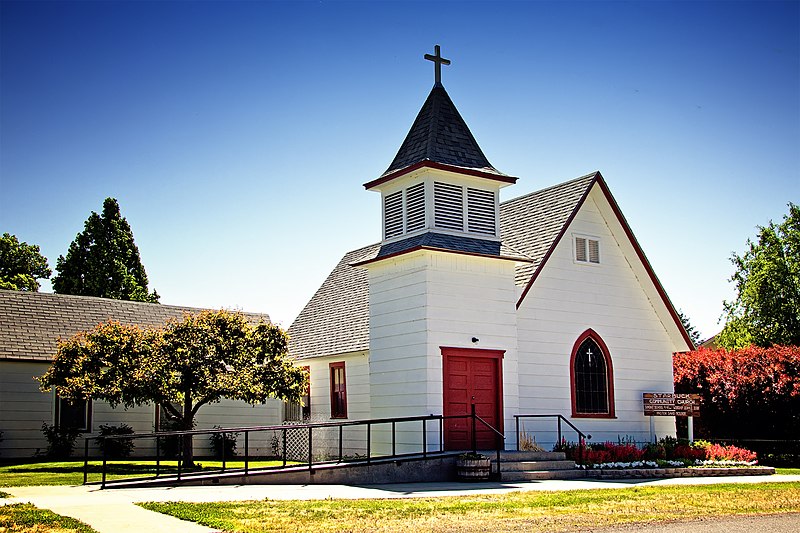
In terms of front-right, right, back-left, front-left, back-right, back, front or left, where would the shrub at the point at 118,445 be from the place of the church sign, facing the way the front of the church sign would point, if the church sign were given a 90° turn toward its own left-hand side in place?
back

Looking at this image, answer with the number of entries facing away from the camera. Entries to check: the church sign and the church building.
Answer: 0

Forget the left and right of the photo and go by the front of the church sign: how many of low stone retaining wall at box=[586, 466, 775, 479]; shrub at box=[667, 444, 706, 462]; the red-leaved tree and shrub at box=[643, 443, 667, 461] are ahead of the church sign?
3

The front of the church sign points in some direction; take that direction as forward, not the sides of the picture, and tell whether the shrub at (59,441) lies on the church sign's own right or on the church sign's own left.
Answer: on the church sign's own right

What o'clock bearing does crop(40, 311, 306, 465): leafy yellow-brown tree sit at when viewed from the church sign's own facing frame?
The leafy yellow-brown tree is roughly at 2 o'clock from the church sign.

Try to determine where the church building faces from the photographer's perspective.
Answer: facing the viewer and to the right of the viewer

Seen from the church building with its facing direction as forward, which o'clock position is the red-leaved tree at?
The red-leaved tree is roughly at 9 o'clock from the church building.

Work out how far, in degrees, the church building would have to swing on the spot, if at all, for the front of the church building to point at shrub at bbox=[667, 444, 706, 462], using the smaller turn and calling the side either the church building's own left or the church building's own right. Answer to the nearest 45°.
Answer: approximately 45° to the church building's own left

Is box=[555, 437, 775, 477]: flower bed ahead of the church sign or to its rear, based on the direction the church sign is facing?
ahead

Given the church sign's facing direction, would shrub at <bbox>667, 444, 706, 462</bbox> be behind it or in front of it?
in front

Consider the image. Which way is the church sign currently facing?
toward the camera

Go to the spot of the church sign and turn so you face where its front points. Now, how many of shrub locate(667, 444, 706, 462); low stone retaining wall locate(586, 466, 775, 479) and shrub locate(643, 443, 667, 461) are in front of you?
3
